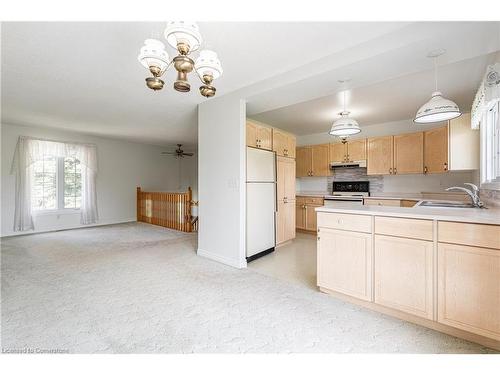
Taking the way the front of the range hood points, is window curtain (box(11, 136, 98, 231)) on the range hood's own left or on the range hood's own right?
on the range hood's own right

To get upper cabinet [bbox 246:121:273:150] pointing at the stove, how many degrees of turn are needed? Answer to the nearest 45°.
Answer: approximately 90° to its left

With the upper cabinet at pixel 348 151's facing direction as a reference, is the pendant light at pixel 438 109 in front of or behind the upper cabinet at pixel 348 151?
in front

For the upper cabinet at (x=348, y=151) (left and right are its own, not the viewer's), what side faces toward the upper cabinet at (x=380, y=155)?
left

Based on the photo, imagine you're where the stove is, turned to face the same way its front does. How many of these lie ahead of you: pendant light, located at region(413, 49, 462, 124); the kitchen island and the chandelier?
3

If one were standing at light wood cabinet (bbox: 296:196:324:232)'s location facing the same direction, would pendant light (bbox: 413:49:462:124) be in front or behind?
in front

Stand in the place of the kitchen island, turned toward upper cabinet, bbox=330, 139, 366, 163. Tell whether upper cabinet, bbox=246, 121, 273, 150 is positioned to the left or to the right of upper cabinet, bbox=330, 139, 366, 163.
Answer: left

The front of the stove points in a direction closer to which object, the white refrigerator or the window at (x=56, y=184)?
the white refrigerator

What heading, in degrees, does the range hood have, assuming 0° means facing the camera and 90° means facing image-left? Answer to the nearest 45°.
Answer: approximately 0°

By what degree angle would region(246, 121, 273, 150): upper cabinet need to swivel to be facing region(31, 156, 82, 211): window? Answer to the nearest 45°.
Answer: approximately 135° to its right

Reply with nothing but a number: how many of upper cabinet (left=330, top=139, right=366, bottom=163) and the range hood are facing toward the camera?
2

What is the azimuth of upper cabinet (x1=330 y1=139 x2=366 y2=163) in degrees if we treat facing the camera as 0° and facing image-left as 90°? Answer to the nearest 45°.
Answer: approximately 0°
